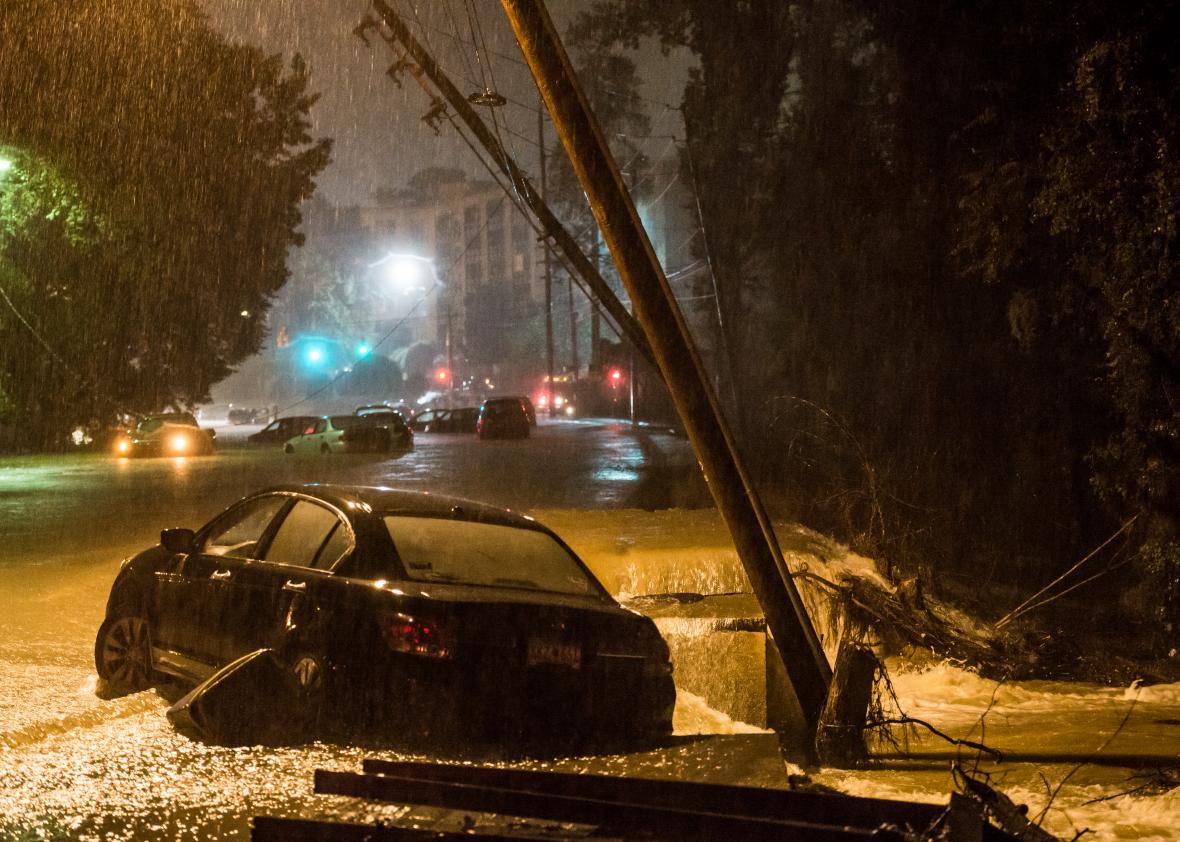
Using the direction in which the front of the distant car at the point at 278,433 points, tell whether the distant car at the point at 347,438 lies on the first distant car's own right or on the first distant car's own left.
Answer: on the first distant car's own left

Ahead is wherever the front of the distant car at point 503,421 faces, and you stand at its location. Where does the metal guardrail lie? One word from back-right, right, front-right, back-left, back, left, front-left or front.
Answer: back

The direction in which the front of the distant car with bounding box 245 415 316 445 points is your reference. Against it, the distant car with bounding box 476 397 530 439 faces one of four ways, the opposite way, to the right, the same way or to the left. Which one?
to the right

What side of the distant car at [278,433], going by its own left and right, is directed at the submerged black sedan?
left

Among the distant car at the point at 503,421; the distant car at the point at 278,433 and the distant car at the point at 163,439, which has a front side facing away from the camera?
the distant car at the point at 503,421

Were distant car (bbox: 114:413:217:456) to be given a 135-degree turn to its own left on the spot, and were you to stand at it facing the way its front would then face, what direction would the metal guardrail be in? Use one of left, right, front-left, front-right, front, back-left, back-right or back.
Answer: right

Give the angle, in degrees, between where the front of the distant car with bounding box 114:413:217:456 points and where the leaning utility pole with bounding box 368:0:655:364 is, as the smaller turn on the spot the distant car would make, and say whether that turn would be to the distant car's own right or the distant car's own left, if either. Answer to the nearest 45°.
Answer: approximately 45° to the distant car's own left

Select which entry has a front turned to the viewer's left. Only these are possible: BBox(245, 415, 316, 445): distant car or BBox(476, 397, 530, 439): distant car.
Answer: BBox(245, 415, 316, 445): distant car

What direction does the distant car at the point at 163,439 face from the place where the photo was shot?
facing the viewer and to the left of the viewer

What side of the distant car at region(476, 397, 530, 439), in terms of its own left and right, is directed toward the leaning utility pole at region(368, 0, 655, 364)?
back

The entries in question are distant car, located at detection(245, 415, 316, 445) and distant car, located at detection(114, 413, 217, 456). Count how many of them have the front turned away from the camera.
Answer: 0

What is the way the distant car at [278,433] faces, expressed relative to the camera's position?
facing to the left of the viewer

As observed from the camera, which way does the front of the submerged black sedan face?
facing away from the viewer and to the left of the viewer

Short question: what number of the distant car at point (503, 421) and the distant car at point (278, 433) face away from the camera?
1

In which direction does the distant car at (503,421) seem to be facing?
away from the camera
